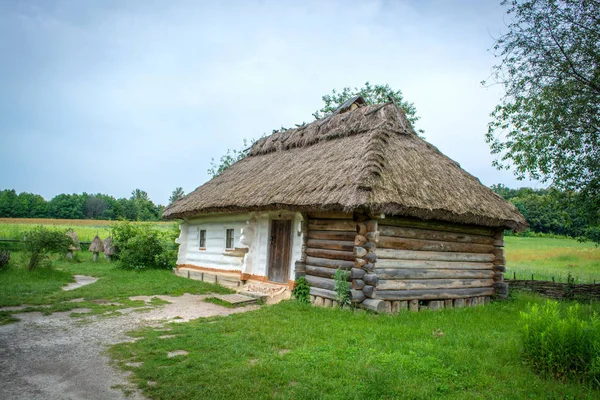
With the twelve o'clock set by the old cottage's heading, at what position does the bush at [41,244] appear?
The bush is roughly at 2 o'clock from the old cottage.

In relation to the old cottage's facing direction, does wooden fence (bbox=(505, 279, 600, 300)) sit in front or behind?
behind

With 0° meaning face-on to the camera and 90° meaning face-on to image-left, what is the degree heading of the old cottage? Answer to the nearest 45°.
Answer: approximately 45°

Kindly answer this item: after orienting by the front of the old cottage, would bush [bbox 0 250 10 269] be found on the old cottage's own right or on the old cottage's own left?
on the old cottage's own right

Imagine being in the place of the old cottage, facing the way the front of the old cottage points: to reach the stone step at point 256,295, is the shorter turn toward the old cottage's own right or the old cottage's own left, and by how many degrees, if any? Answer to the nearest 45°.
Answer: approximately 45° to the old cottage's own right

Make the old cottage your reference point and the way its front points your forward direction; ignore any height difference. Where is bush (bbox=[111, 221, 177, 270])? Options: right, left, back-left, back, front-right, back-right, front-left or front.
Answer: right

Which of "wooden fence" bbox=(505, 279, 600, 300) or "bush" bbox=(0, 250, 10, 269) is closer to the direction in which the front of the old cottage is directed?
the bush

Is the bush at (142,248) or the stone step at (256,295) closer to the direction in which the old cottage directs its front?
the stone step

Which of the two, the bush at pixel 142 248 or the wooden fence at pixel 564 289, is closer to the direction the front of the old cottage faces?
the bush
